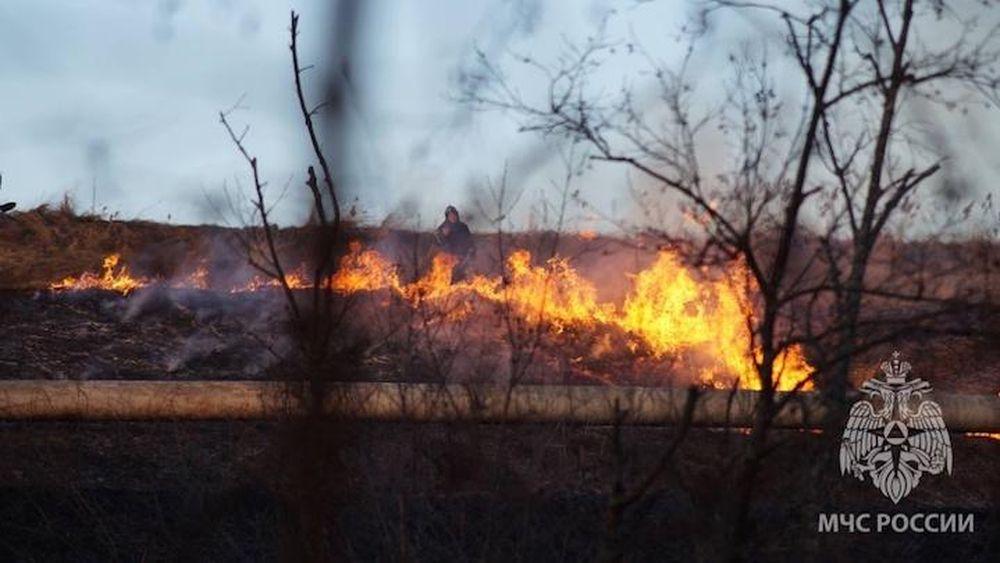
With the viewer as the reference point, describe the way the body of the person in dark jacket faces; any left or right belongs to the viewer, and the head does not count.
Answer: facing the viewer

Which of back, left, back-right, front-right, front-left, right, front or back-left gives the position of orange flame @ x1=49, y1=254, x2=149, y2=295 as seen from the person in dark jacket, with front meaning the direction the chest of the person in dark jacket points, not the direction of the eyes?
back-right
